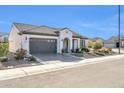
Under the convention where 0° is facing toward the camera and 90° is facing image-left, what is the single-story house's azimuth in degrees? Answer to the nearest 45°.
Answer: approximately 315°
